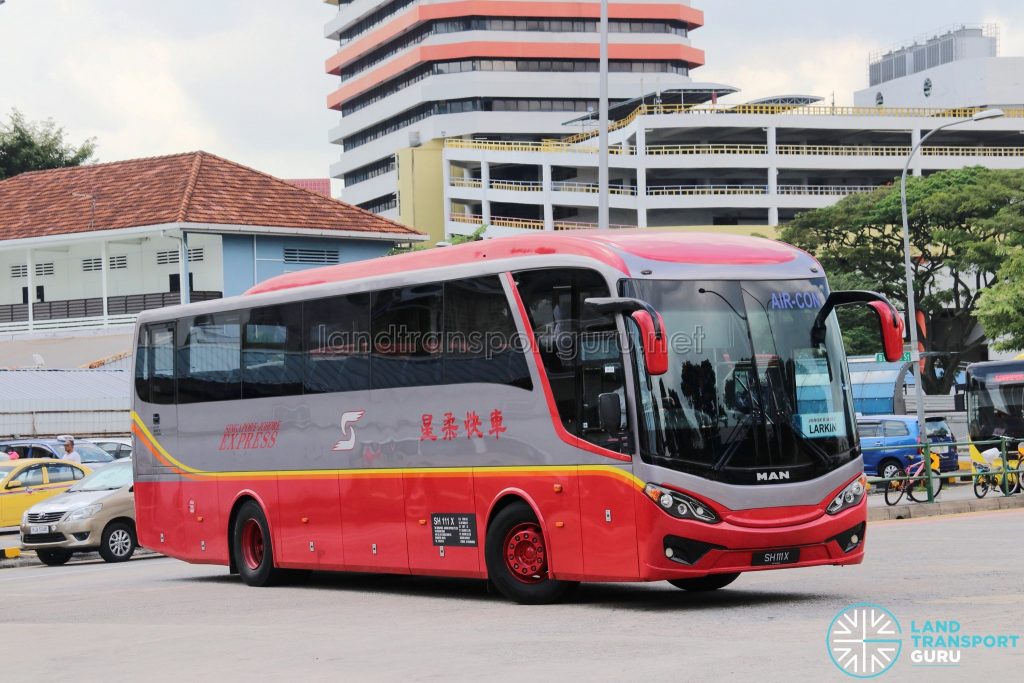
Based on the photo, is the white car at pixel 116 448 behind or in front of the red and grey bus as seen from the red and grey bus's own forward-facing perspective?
behind

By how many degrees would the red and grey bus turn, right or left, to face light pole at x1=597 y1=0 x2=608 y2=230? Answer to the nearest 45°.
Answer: approximately 135° to its left

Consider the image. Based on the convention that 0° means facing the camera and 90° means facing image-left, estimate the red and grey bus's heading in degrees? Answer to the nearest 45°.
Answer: approximately 315°

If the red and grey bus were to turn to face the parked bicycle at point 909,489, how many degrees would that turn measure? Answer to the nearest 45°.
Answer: approximately 90° to its left

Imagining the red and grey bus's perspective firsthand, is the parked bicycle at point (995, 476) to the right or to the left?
on its left
